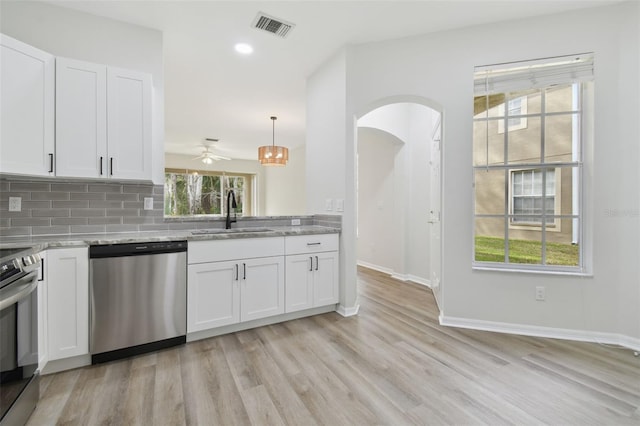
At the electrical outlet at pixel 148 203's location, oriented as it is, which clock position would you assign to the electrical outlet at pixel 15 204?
the electrical outlet at pixel 15 204 is roughly at 3 o'clock from the electrical outlet at pixel 148 203.

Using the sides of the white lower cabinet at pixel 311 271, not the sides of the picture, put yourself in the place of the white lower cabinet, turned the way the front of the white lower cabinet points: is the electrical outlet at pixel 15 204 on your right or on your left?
on your right

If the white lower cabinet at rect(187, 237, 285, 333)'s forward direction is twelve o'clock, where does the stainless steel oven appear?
The stainless steel oven is roughly at 3 o'clock from the white lower cabinet.

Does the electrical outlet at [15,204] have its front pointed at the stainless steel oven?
yes

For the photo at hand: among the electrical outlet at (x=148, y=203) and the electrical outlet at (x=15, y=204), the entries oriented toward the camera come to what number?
2

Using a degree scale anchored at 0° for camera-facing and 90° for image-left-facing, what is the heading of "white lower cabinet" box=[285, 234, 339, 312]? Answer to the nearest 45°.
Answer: approximately 315°

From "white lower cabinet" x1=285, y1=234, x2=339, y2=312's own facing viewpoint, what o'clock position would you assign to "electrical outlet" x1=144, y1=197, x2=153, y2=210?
The electrical outlet is roughly at 4 o'clock from the white lower cabinet.

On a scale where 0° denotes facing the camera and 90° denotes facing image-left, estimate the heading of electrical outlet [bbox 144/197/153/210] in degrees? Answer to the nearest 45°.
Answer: approximately 0°

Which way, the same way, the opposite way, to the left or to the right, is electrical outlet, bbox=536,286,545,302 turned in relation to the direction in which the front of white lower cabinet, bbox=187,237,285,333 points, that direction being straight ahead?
to the right

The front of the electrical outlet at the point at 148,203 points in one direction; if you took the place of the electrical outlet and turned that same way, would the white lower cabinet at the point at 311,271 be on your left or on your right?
on your left
